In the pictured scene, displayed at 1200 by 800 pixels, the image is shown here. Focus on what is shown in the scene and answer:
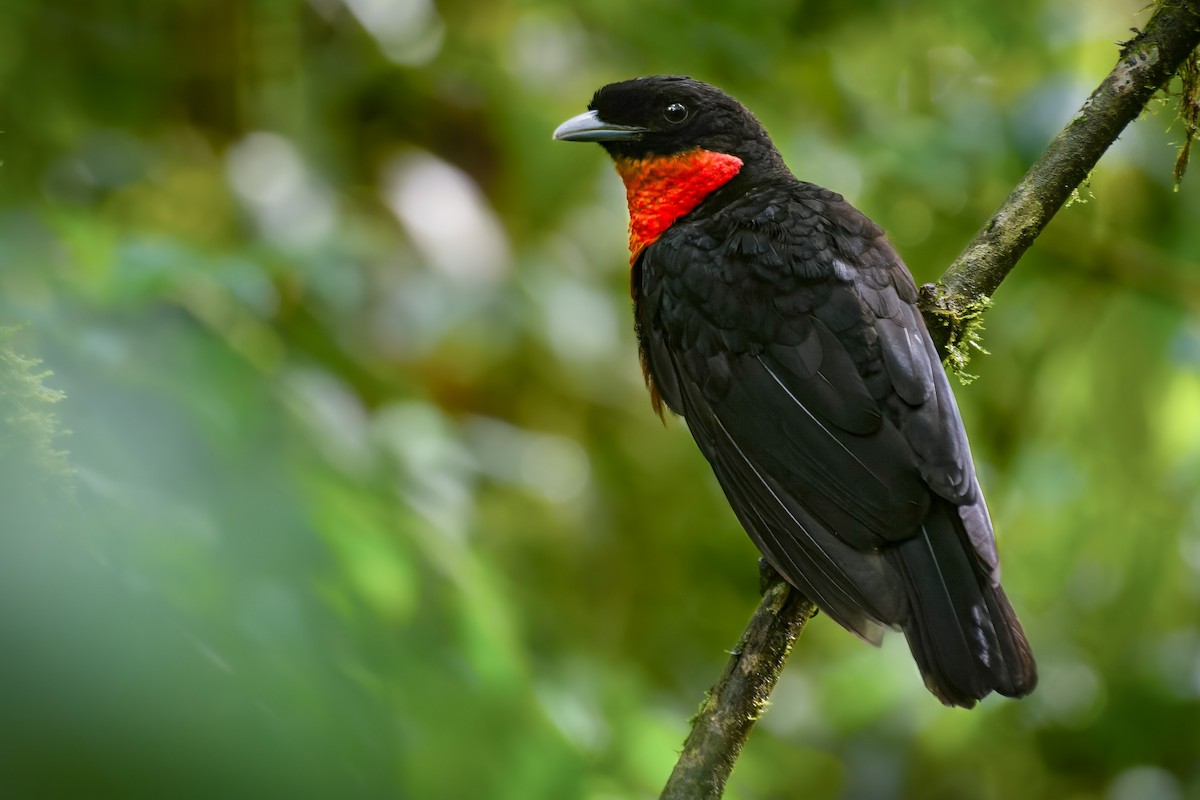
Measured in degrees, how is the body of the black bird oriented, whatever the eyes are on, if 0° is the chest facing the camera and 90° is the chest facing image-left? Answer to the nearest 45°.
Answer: approximately 135°
